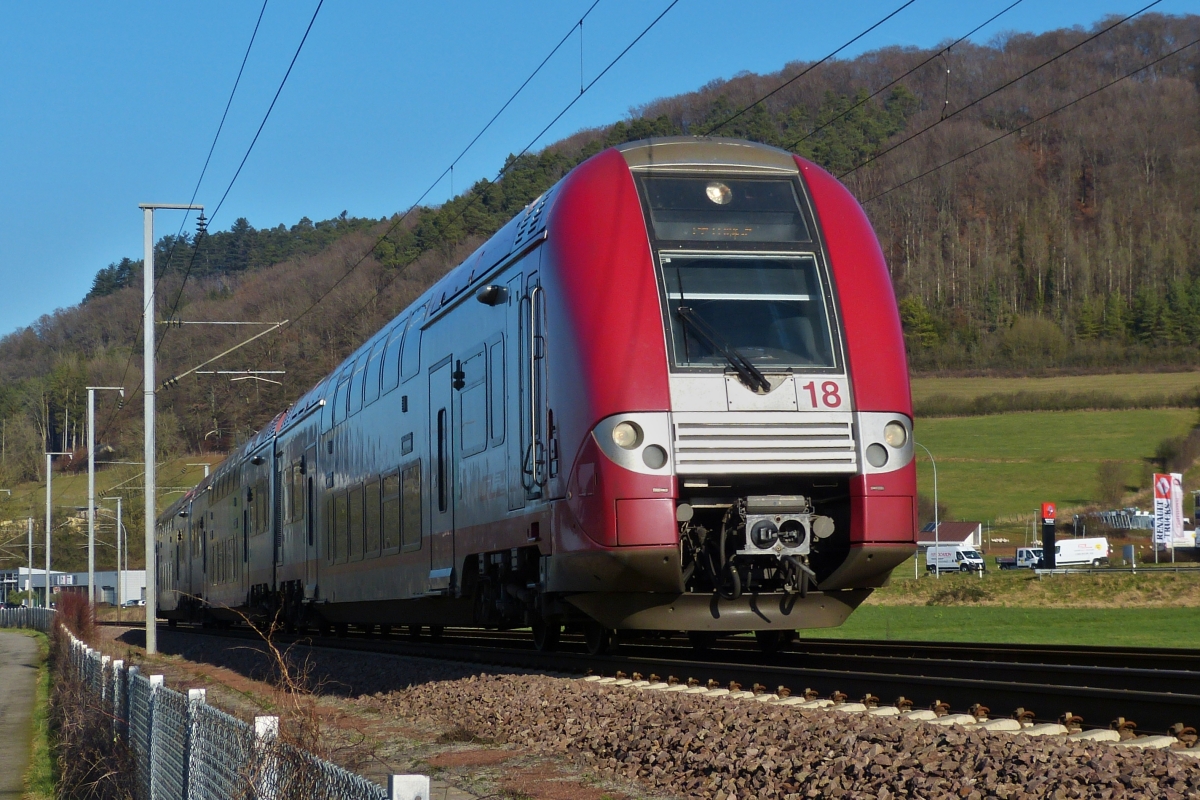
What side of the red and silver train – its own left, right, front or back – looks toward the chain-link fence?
right

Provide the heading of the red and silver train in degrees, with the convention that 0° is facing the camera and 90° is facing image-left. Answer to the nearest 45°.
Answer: approximately 315°

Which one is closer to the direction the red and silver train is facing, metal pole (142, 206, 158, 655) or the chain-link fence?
the chain-link fence
